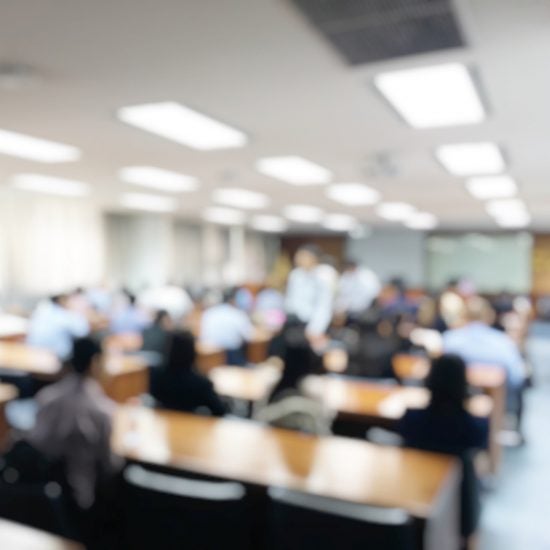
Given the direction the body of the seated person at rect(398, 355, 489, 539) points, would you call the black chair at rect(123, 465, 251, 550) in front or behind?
behind

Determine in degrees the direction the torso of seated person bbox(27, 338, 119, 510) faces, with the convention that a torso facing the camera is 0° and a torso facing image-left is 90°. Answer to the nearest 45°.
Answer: approximately 225°

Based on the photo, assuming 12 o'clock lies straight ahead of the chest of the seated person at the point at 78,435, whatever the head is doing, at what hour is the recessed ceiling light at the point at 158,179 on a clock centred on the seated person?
The recessed ceiling light is roughly at 11 o'clock from the seated person.

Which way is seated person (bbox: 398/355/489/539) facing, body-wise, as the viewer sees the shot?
away from the camera

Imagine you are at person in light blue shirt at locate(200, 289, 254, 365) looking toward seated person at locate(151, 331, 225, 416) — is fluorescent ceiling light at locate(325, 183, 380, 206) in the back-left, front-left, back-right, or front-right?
back-left

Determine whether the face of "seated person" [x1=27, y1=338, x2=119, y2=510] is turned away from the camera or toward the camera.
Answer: away from the camera

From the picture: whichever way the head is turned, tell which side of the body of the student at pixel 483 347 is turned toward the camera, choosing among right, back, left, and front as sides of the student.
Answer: back

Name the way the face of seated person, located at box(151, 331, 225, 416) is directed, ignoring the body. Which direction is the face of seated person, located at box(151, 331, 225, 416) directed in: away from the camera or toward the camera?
away from the camera
